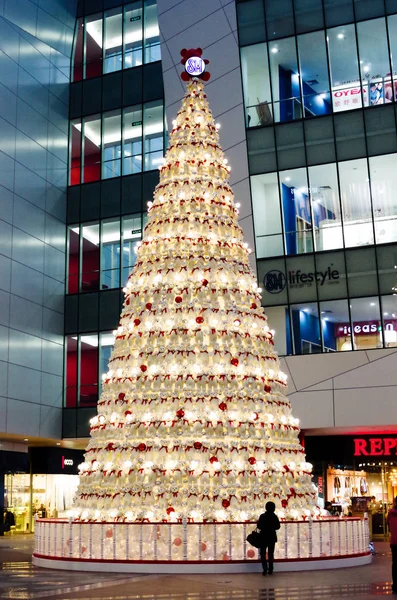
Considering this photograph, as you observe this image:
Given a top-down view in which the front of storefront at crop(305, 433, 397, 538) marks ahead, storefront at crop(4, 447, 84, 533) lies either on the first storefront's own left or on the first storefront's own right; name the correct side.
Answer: on the first storefront's own right

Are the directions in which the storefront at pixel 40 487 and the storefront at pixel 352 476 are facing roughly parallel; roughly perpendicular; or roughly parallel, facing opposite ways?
roughly parallel

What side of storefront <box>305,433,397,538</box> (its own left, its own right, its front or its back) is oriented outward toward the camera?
front

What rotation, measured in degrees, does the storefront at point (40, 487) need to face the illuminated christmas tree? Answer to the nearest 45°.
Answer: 0° — it already faces it

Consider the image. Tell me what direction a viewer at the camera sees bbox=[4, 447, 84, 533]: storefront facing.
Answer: facing the viewer

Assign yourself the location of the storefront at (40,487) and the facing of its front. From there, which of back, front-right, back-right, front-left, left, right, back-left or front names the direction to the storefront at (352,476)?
front-left

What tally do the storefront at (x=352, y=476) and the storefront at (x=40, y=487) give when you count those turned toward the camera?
2
